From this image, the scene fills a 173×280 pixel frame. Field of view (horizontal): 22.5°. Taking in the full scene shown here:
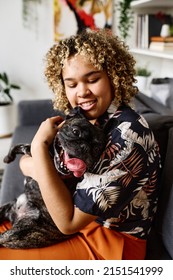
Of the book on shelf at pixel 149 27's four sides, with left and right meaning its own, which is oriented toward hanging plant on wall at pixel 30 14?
right

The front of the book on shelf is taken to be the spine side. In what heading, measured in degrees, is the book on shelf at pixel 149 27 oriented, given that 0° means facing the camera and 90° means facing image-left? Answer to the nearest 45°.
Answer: approximately 0°

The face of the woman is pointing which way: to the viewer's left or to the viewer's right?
to the viewer's left

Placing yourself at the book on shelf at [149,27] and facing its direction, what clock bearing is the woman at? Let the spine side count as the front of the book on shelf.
The woman is roughly at 12 o'clock from the book on shelf.
